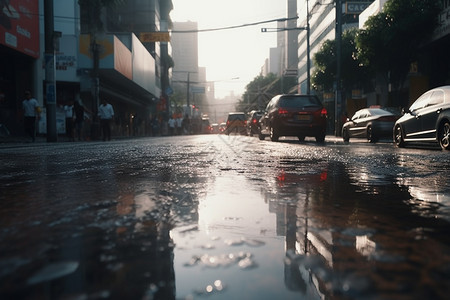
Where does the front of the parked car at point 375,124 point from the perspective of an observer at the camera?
facing away from the viewer and to the left of the viewer

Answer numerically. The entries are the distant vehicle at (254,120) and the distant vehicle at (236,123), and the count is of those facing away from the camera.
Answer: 2

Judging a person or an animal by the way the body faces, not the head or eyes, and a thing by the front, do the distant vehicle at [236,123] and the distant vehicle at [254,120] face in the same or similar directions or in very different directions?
same or similar directions

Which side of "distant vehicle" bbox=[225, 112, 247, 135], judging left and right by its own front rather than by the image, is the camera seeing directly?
back

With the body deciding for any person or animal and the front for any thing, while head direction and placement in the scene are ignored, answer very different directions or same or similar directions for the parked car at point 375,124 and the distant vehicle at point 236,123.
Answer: same or similar directions

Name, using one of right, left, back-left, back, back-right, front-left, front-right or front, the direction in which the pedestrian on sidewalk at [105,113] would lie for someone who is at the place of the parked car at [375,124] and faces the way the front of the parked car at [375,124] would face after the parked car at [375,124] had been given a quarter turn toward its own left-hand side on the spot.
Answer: front-right

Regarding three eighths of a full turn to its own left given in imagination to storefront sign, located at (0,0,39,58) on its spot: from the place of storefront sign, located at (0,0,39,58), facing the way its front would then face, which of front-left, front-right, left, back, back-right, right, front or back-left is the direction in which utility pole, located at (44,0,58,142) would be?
back

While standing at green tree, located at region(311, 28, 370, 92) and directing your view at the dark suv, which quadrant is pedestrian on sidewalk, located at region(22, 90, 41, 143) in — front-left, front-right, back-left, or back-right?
front-right

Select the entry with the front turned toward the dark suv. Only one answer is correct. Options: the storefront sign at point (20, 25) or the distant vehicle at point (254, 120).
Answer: the storefront sign

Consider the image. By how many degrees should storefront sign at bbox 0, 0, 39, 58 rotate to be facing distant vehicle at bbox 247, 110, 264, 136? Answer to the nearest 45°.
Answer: approximately 45° to its left

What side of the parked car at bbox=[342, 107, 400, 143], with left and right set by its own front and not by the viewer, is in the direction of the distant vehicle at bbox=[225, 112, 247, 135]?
front

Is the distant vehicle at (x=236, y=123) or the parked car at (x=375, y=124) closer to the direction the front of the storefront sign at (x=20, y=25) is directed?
the parked car

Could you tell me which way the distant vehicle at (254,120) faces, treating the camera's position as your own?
facing away from the viewer

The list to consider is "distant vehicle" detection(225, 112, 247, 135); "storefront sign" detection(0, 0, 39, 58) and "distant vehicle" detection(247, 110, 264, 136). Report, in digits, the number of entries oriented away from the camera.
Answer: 2

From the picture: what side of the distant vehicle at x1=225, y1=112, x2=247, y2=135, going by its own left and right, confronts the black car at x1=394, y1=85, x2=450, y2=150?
back

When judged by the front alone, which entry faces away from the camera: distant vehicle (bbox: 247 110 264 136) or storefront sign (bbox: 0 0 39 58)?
the distant vehicle

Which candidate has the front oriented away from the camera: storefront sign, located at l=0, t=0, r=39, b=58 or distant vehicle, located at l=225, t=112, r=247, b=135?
the distant vehicle

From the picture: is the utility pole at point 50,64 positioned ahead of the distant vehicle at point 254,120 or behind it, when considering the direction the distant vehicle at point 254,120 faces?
behind

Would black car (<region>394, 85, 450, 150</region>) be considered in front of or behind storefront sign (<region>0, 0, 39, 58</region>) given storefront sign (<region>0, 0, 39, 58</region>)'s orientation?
in front
